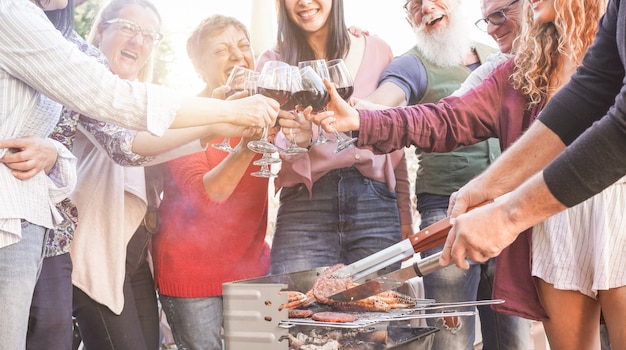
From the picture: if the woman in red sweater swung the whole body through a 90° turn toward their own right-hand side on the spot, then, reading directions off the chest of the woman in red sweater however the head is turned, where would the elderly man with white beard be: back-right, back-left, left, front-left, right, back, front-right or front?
back-left

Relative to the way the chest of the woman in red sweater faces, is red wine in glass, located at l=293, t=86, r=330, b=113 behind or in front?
in front

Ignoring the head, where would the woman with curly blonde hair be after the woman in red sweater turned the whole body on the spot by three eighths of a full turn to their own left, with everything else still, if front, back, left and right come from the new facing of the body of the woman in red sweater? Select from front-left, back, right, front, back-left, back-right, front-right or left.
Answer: back-right

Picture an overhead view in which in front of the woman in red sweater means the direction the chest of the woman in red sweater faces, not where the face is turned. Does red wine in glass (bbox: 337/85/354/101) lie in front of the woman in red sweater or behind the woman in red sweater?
in front

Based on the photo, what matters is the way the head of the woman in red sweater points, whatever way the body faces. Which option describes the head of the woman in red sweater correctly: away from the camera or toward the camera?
toward the camera
